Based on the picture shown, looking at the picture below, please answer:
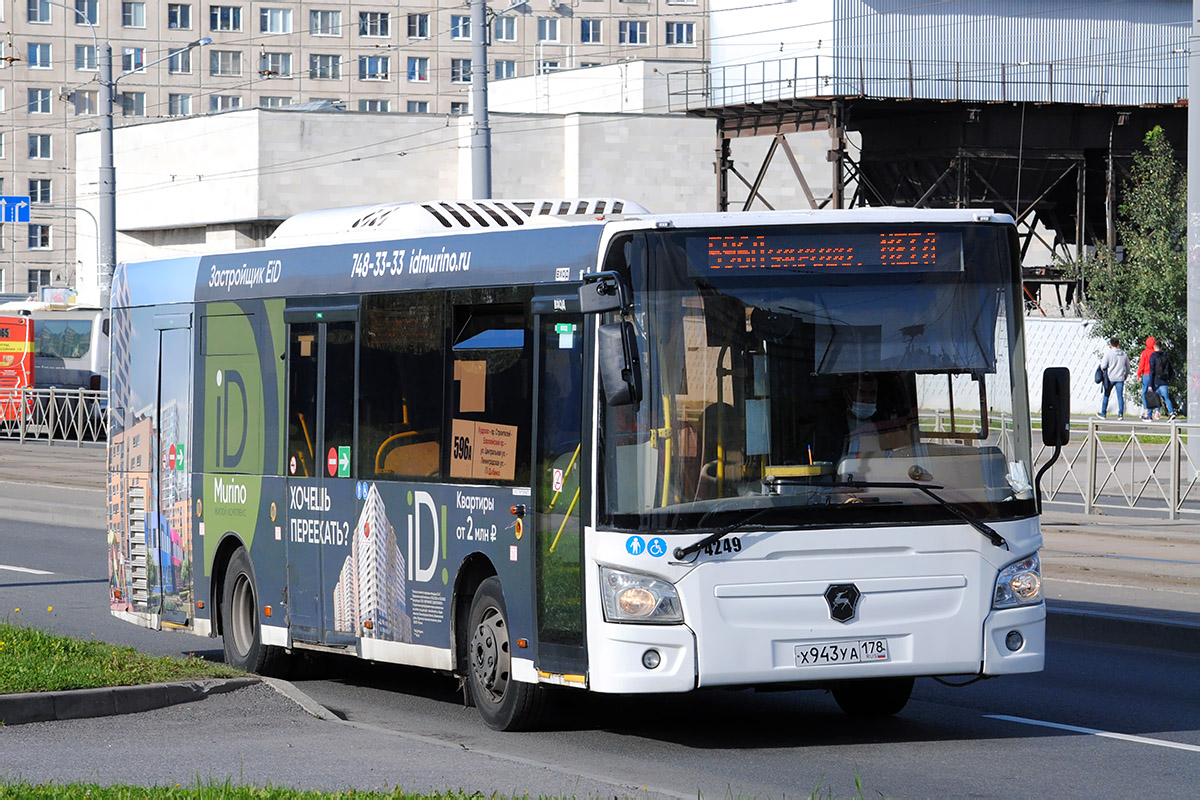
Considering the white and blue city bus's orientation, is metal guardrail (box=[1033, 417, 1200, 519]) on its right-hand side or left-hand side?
on its left

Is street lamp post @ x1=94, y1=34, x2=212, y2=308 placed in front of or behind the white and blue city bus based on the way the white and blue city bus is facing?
behind

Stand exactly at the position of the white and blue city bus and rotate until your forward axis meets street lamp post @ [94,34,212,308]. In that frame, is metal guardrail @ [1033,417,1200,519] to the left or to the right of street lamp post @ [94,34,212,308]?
right

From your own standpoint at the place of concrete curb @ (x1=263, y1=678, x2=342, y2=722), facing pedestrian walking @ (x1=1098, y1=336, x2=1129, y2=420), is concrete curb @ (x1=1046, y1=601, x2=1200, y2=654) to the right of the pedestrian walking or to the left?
right

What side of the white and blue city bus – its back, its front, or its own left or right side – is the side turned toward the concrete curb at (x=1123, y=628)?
left

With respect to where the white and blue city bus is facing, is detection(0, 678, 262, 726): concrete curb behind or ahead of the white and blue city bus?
behind

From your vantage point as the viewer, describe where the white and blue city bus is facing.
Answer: facing the viewer and to the right of the viewer

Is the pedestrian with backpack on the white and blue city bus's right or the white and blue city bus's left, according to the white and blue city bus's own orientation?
on its left

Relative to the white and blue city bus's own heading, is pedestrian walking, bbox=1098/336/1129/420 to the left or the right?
on its left
